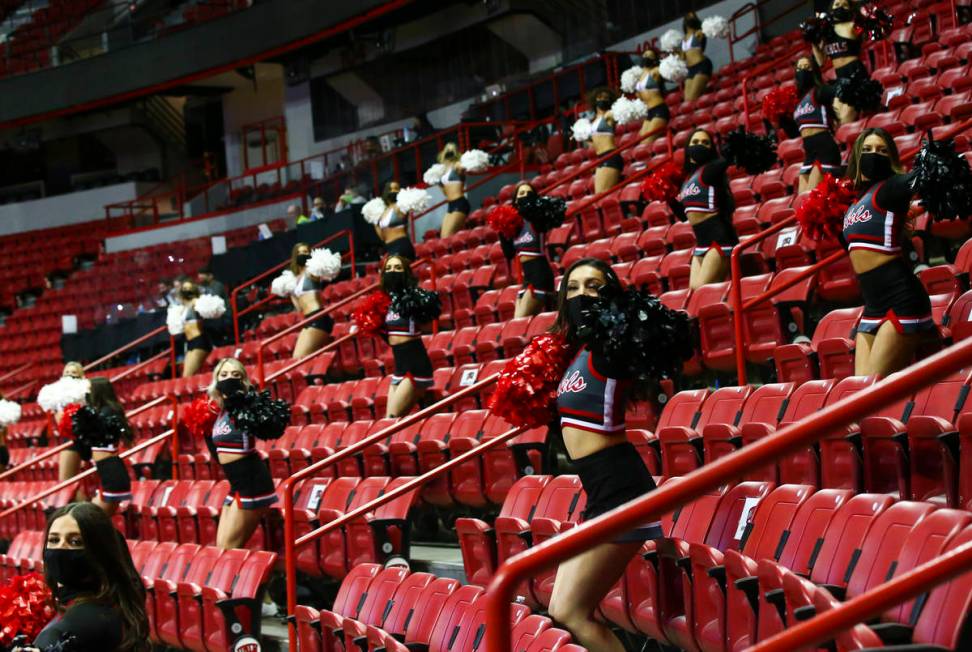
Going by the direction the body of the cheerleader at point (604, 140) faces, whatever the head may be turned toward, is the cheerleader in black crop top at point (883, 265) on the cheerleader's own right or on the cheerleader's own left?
on the cheerleader's own left

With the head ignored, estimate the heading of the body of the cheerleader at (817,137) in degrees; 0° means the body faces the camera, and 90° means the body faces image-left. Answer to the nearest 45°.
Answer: approximately 45°

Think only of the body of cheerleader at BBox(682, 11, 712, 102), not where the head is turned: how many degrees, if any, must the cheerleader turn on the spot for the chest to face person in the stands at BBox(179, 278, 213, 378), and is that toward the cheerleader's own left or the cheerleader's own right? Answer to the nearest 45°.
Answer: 0° — they already face them

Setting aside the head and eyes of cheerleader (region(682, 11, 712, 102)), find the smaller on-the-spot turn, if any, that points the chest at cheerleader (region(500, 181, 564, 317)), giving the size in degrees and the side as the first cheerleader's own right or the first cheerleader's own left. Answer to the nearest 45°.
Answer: approximately 45° to the first cheerleader's own left

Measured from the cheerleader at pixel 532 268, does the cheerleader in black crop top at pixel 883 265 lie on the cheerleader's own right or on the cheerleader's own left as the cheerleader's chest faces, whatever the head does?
on the cheerleader's own left

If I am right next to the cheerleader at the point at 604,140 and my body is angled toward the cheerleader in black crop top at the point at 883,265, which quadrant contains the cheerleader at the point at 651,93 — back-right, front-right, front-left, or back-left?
back-left

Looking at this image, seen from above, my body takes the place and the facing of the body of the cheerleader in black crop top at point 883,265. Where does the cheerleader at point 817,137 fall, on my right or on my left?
on my right

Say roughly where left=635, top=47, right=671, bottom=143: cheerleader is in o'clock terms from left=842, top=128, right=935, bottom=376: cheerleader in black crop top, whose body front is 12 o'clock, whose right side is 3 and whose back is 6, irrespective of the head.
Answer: The cheerleader is roughly at 4 o'clock from the cheerleader in black crop top.
